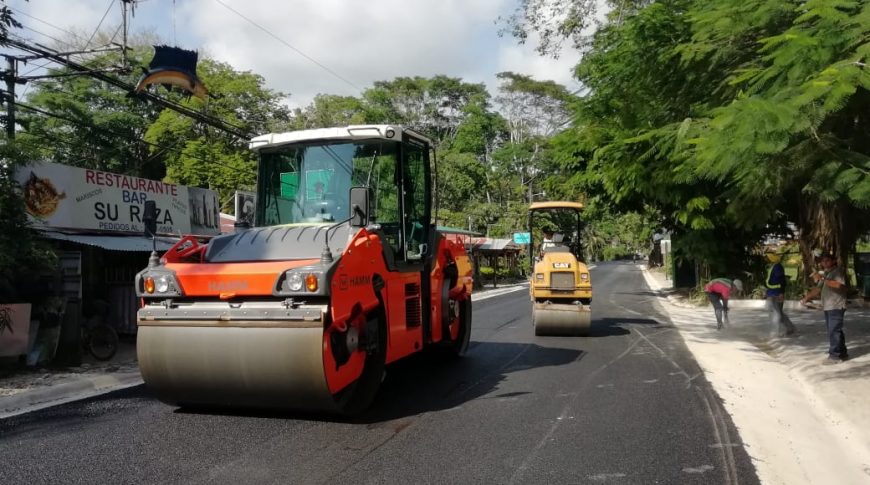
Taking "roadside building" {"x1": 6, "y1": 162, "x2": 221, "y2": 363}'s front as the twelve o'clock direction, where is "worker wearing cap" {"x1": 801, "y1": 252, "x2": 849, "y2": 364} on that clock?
The worker wearing cap is roughly at 12 o'clock from the roadside building.

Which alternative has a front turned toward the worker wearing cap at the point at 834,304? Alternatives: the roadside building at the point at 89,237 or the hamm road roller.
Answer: the roadside building

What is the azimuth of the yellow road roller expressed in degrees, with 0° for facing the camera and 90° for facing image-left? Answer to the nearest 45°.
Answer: approximately 0°

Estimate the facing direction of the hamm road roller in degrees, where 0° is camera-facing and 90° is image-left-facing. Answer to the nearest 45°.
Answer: approximately 45°

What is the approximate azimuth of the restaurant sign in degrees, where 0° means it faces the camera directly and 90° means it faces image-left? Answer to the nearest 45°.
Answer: approximately 315°

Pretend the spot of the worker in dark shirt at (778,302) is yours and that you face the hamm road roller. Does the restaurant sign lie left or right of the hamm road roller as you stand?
right

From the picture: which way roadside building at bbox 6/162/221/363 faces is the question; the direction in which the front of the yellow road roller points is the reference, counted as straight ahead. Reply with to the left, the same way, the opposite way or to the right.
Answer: to the left

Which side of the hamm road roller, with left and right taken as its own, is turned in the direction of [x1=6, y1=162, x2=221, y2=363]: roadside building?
right

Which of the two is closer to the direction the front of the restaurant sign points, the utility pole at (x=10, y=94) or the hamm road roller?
the hamm road roller
